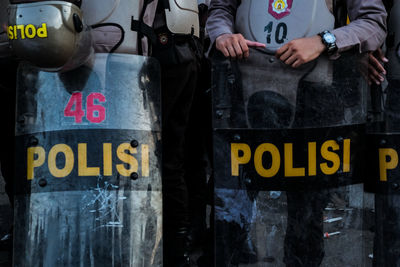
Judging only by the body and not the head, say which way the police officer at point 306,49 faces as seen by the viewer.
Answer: toward the camera

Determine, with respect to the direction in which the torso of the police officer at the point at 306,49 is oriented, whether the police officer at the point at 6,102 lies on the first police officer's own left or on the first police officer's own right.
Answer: on the first police officer's own right
